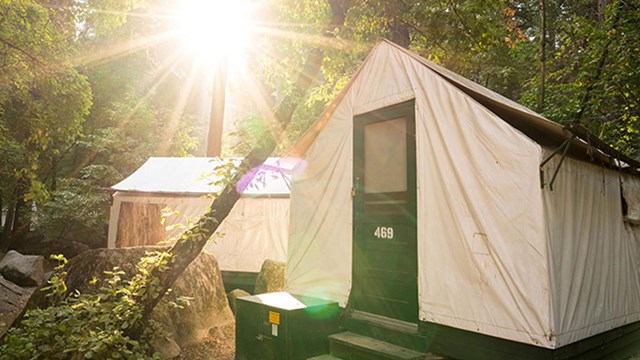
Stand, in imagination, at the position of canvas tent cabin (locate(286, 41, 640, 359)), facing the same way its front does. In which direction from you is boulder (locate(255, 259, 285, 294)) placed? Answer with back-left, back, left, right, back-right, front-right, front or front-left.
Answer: right

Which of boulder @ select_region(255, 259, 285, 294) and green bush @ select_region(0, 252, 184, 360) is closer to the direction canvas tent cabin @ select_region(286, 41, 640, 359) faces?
the green bush

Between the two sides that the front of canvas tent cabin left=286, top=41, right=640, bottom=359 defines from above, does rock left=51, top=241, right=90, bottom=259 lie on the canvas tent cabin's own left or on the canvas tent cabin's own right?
on the canvas tent cabin's own right

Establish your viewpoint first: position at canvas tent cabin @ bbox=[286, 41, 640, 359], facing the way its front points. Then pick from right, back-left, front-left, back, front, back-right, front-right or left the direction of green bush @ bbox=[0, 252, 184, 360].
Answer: front-right

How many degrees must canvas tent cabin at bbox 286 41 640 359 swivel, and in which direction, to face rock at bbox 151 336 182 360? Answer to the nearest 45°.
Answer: approximately 45° to its right

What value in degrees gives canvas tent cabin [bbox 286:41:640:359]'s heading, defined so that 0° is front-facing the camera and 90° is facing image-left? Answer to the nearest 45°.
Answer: approximately 45°

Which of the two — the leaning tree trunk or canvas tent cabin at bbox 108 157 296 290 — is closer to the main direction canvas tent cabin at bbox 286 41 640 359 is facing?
the leaning tree trunk

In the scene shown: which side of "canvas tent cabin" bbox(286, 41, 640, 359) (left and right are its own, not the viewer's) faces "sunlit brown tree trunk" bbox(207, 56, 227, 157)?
right

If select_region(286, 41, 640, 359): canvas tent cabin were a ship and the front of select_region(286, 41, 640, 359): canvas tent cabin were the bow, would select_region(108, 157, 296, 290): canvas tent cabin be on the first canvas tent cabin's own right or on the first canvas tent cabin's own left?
on the first canvas tent cabin's own right

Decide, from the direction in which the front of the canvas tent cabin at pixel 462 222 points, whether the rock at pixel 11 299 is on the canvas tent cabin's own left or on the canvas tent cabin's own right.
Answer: on the canvas tent cabin's own right
